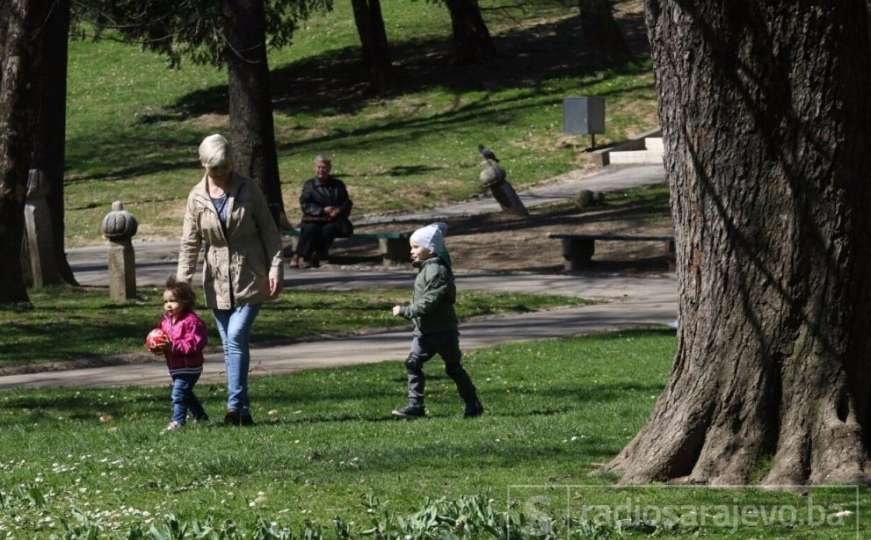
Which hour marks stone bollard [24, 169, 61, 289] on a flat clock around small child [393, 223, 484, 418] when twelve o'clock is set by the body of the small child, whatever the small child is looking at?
The stone bollard is roughly at 2 o'clock from the small child.

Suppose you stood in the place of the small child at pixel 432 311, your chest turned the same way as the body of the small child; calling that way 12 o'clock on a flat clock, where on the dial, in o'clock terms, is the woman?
The woman is roughly at 12 o'clock from the small child.

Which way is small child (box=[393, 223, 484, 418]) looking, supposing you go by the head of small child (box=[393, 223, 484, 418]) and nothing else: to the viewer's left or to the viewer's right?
to the viewer's left

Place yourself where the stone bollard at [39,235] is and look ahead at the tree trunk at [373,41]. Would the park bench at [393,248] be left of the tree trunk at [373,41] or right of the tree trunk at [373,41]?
right

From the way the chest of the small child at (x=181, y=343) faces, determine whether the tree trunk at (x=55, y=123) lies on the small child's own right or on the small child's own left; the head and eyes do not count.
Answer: on the small child's own right

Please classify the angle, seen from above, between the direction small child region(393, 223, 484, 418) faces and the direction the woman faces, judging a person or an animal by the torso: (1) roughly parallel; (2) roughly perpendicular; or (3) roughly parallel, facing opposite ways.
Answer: roughly perpendicular

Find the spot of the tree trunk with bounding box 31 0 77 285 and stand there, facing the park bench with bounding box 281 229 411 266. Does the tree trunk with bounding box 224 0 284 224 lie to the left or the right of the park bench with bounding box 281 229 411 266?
left

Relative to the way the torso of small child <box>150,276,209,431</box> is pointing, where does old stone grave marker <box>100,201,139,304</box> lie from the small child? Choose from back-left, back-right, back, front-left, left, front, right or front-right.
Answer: back-right

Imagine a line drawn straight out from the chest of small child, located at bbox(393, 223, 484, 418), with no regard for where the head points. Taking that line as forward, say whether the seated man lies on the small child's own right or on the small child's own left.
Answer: on the small child's own right

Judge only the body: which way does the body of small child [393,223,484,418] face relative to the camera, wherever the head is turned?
to the viewer's left

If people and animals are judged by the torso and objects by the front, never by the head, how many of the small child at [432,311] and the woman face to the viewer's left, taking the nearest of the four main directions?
1
